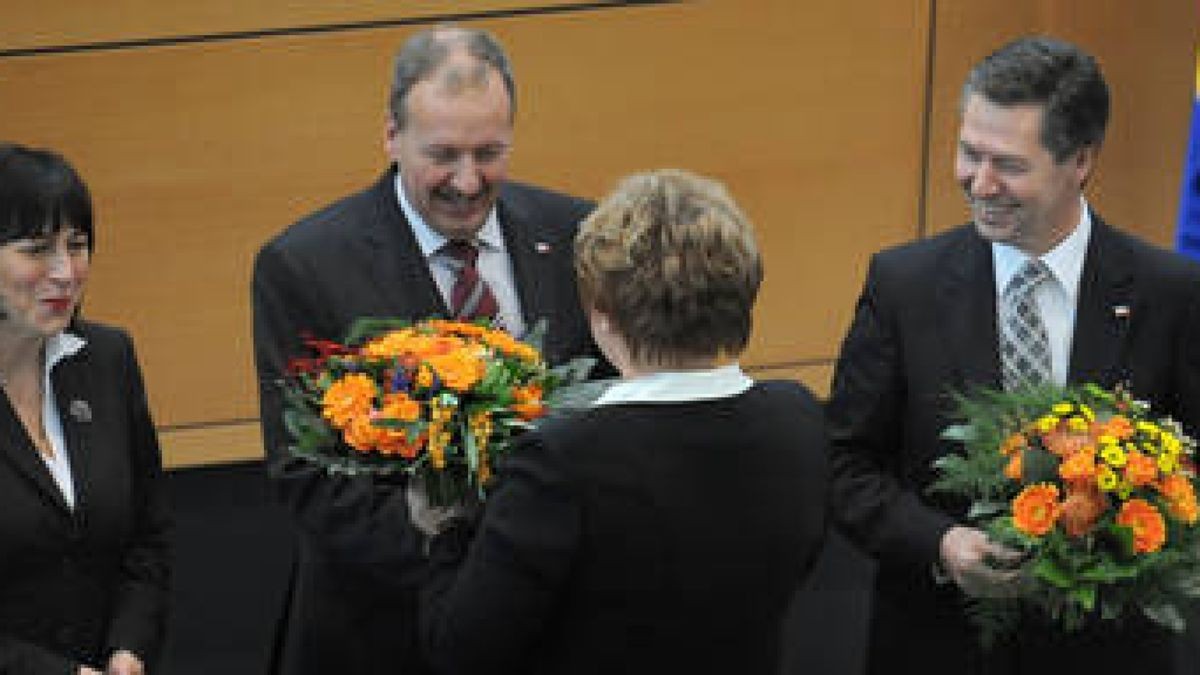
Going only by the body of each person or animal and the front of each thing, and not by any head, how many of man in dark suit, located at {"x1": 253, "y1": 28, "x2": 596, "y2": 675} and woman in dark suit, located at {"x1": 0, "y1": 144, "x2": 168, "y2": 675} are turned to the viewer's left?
0

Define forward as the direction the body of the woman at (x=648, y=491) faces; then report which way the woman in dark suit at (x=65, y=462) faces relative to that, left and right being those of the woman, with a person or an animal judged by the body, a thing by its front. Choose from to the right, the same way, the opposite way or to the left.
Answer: the opposite way

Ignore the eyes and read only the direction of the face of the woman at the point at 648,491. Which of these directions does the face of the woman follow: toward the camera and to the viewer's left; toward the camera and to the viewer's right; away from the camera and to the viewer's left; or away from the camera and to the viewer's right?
away from the camera and to the viewer's left

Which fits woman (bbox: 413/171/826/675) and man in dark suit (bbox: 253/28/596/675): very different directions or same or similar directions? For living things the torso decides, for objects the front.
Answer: very different directions

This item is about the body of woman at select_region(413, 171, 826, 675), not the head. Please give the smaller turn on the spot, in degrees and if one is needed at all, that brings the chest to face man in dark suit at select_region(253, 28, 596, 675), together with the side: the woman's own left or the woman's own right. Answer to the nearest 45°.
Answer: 0° — they already face them

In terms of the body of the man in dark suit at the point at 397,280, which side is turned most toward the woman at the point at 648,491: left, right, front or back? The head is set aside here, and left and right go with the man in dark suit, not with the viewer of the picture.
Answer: front

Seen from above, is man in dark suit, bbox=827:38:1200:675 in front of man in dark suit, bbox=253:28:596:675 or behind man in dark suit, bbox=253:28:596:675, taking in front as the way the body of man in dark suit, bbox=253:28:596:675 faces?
in front

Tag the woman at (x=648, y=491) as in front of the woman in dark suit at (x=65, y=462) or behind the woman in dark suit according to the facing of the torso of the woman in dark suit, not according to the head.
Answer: in front

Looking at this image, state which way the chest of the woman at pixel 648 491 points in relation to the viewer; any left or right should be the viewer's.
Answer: facing away from the viewer and to the left of the viewer

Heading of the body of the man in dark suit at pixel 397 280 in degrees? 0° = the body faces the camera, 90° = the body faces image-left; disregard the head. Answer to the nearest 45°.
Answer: approximately 315°

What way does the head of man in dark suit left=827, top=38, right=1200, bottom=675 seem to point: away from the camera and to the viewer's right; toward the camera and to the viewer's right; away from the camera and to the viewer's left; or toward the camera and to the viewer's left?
toward the camera and to the viewer's left

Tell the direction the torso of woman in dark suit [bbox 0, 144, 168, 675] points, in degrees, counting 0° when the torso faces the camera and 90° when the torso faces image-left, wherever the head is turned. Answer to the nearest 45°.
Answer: approximately 315°
